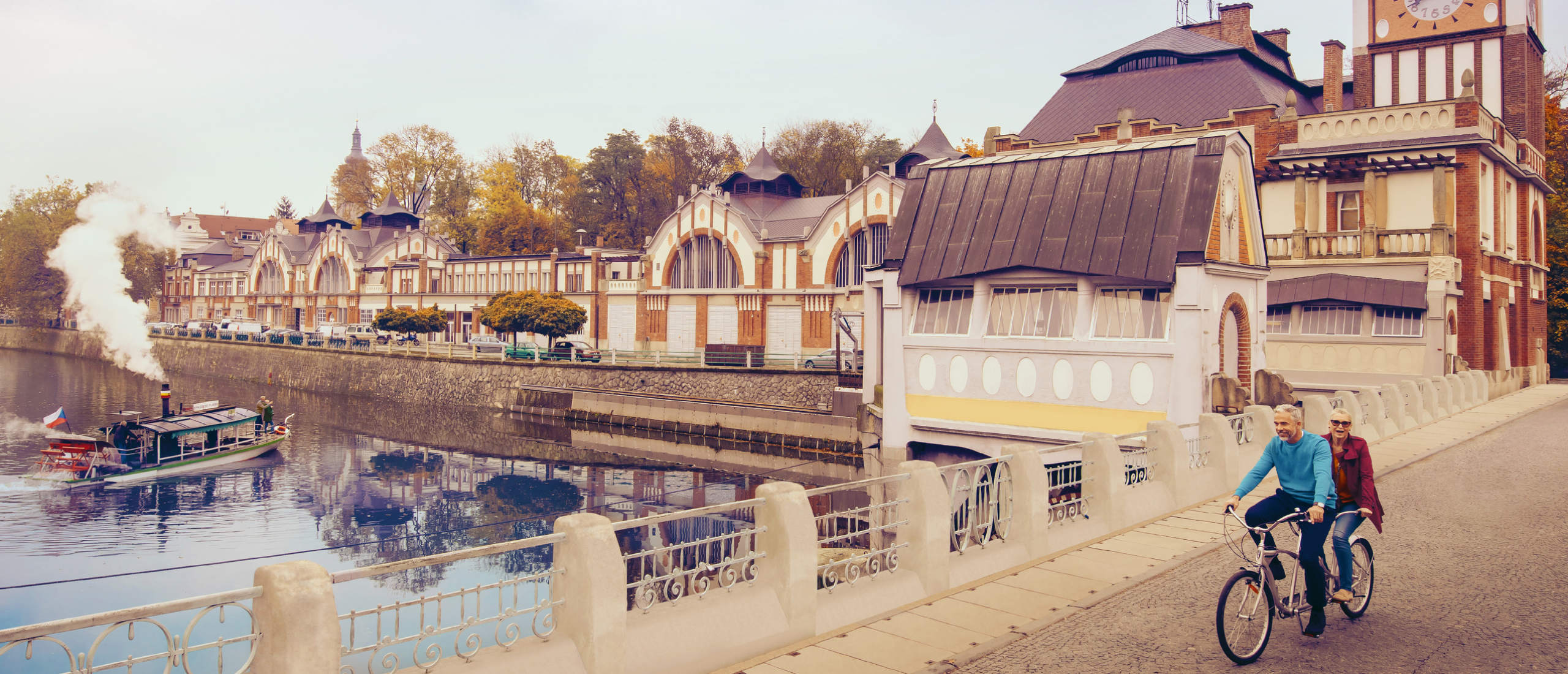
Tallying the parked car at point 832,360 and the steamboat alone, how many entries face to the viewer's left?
1

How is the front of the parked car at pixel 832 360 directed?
to the viewer's left

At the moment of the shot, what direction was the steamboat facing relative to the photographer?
facing away from the viewer and to the right of the viewer

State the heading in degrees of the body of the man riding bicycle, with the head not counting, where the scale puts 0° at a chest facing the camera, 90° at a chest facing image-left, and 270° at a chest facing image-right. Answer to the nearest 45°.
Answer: approximately 45°

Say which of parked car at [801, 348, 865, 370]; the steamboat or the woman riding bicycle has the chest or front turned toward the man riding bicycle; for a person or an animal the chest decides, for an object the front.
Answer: the woman riding bicycle

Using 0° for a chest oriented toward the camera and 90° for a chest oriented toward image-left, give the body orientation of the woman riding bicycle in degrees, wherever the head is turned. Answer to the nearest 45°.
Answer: approximately 45°

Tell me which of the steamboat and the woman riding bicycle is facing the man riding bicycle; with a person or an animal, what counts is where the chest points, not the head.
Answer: the woman riding bicycle

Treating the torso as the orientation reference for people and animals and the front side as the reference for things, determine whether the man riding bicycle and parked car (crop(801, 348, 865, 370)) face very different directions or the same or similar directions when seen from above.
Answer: same or similar directions

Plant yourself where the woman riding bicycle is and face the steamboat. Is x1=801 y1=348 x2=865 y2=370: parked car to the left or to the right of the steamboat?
right

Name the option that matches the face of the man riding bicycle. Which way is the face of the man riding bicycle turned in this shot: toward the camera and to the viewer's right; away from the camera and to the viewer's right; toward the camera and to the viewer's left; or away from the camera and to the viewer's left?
toward the camera and to the viewer's left

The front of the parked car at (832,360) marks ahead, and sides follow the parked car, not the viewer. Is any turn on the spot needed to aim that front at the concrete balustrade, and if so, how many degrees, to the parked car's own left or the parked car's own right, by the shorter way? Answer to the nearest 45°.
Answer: approximately 90° to the parked car's own left
